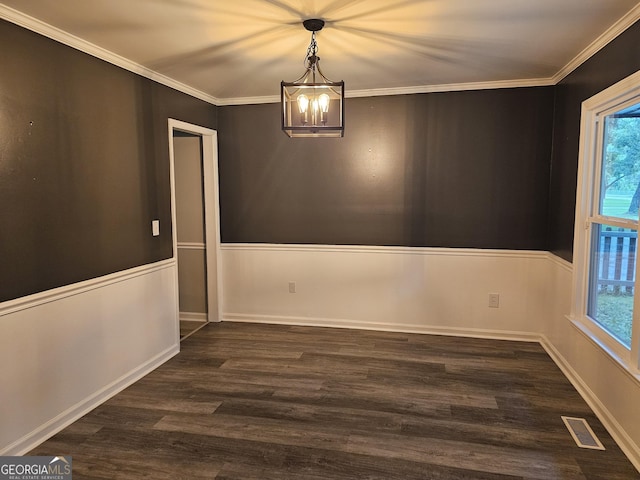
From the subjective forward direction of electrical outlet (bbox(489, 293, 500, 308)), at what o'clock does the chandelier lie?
The chandelier is roughly at 1 o'clock from the electrical outlet.

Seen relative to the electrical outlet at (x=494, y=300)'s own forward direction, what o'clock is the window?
The window is roughly at 11 o'clock from the electrical outlet.

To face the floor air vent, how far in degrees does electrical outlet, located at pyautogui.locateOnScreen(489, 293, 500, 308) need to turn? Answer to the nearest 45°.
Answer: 0° — it already faces it

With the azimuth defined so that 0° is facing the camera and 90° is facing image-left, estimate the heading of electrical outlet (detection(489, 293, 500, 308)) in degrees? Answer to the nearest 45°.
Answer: approximately 0°
